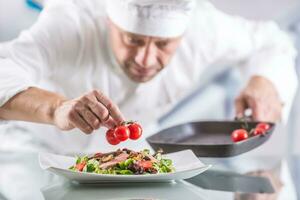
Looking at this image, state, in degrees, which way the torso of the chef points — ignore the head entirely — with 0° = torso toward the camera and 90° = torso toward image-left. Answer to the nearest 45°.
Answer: approximately 0°
